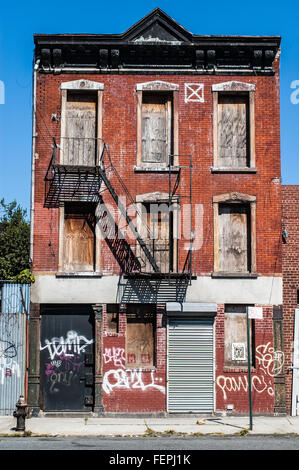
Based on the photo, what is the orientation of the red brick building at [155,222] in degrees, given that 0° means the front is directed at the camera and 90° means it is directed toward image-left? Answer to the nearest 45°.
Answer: approximately 0°

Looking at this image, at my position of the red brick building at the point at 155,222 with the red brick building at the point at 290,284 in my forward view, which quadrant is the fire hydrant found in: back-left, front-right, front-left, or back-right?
back-right

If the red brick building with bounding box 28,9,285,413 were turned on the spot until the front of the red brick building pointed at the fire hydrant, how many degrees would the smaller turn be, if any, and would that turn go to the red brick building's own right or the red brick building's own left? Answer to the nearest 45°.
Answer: approximately 45° to the red brick building's own right

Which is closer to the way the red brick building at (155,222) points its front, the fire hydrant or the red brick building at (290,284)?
the fire hydrant

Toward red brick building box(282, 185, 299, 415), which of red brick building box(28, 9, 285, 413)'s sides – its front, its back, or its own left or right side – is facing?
left
